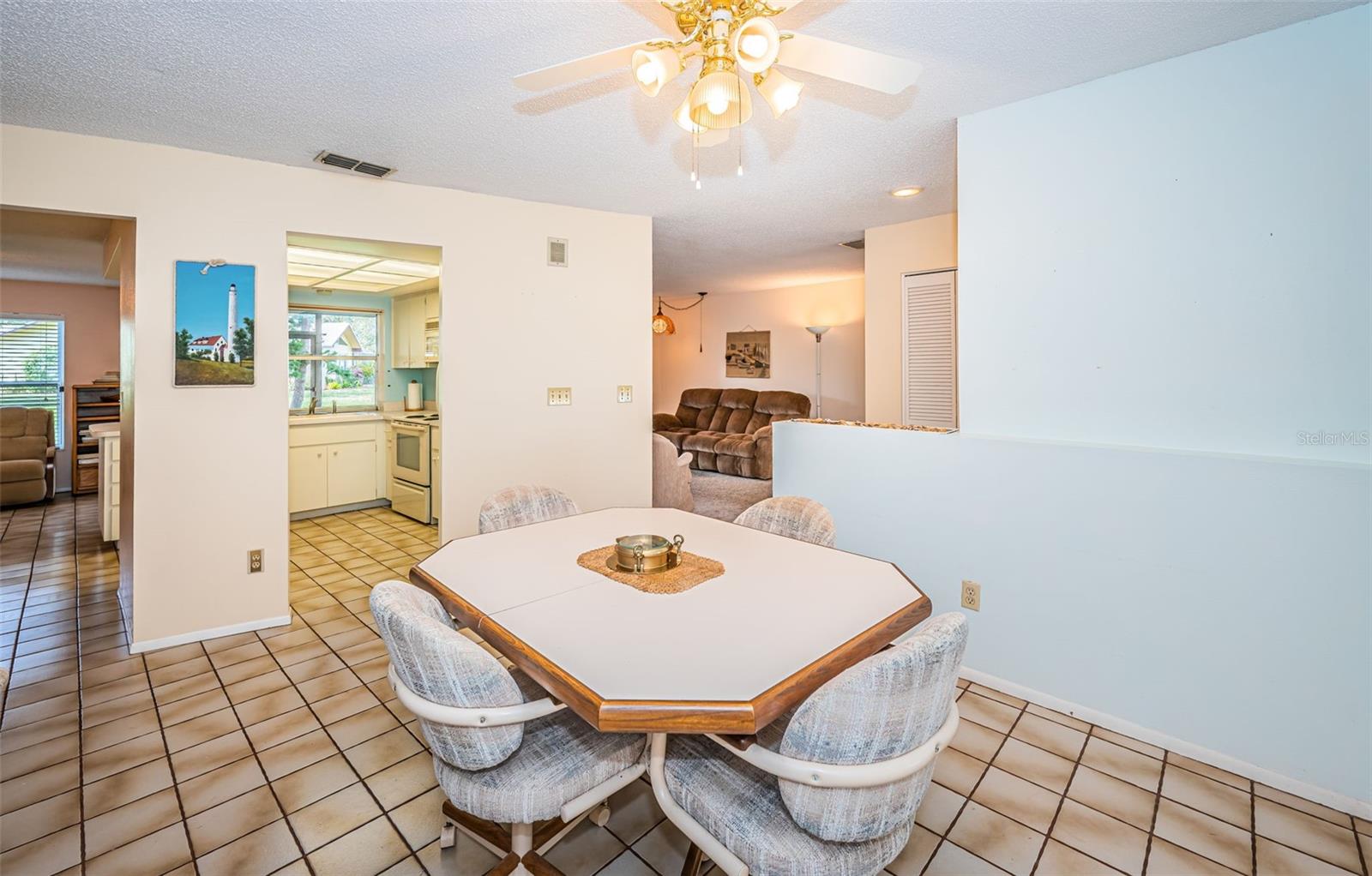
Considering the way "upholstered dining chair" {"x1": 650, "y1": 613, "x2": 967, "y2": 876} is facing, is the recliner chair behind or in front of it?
in front

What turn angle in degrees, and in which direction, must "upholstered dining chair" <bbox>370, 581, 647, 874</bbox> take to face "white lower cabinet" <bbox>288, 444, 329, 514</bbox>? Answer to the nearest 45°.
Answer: approximately 45° to its left

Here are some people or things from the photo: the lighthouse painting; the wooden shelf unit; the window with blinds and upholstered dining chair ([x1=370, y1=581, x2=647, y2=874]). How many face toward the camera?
3

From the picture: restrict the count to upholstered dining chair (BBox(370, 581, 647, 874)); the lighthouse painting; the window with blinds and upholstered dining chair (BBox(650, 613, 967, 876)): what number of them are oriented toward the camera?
2

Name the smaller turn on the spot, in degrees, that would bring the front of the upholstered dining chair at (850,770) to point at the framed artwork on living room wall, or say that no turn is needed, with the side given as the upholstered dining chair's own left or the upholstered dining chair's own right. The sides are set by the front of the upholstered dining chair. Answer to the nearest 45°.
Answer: approximately 45° to the upholstered dining chair's own right

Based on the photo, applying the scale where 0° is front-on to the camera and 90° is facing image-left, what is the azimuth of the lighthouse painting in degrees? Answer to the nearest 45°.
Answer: approximately 0°

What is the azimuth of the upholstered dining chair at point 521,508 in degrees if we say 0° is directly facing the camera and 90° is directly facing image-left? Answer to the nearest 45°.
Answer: approximately 315°

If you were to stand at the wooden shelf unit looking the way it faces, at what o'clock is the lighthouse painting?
The lighthouse painting is roughly at 12 o'clock from the wooden shelf unit.
